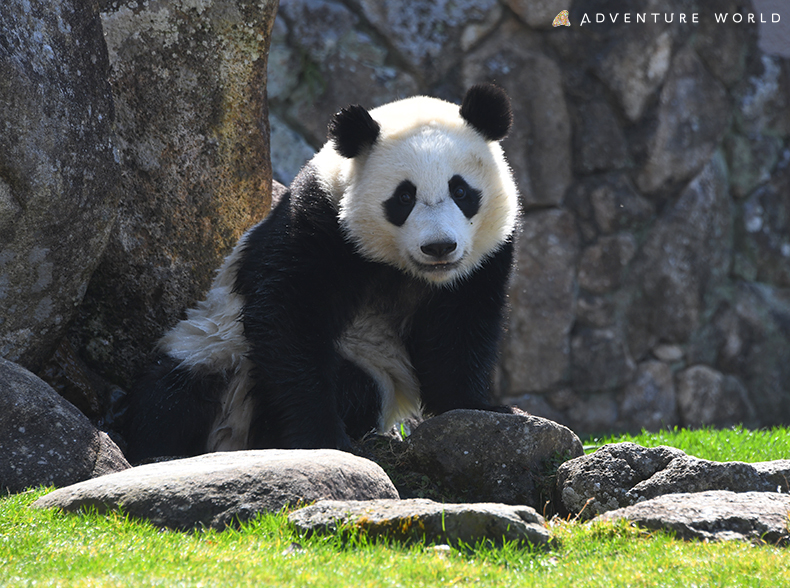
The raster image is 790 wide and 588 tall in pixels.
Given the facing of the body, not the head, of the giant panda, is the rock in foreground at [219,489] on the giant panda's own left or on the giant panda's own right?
on the giant panda's own right

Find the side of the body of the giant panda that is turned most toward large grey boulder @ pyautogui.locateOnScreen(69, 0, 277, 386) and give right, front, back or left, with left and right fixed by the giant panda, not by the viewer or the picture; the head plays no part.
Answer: back

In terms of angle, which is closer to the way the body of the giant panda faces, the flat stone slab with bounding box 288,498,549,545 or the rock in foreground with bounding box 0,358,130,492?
the flat stone slab

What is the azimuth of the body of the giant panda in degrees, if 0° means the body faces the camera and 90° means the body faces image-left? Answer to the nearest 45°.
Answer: approximately 315°

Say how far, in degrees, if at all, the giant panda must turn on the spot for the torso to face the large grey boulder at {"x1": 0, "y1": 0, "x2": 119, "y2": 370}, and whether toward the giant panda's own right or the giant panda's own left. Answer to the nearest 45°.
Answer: approximately 135° to the giant panda's own right

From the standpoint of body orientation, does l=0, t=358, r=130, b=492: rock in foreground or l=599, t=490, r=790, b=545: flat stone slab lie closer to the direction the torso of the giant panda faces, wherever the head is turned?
the flat stone slab

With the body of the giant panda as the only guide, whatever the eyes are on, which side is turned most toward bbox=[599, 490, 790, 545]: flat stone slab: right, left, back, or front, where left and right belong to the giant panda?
front

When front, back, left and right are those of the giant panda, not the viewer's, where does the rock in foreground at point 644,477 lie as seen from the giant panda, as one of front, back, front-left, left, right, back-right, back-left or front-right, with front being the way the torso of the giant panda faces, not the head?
front

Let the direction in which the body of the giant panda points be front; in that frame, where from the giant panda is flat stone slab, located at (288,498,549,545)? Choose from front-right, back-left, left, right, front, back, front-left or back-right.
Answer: front-right

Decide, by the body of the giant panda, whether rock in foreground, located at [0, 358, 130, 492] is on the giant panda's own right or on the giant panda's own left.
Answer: on the giant panda's own right

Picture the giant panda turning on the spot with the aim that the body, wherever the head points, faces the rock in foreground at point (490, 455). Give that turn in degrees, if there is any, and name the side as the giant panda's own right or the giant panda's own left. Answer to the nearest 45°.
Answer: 0° — it already faces it
